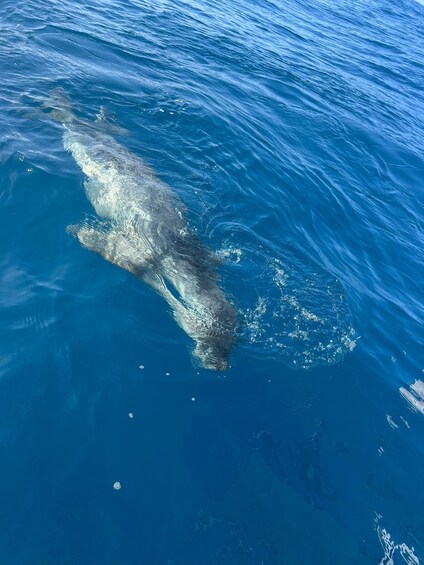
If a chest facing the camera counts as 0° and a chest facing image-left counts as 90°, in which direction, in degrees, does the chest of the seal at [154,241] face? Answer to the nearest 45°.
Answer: approximately 315°
